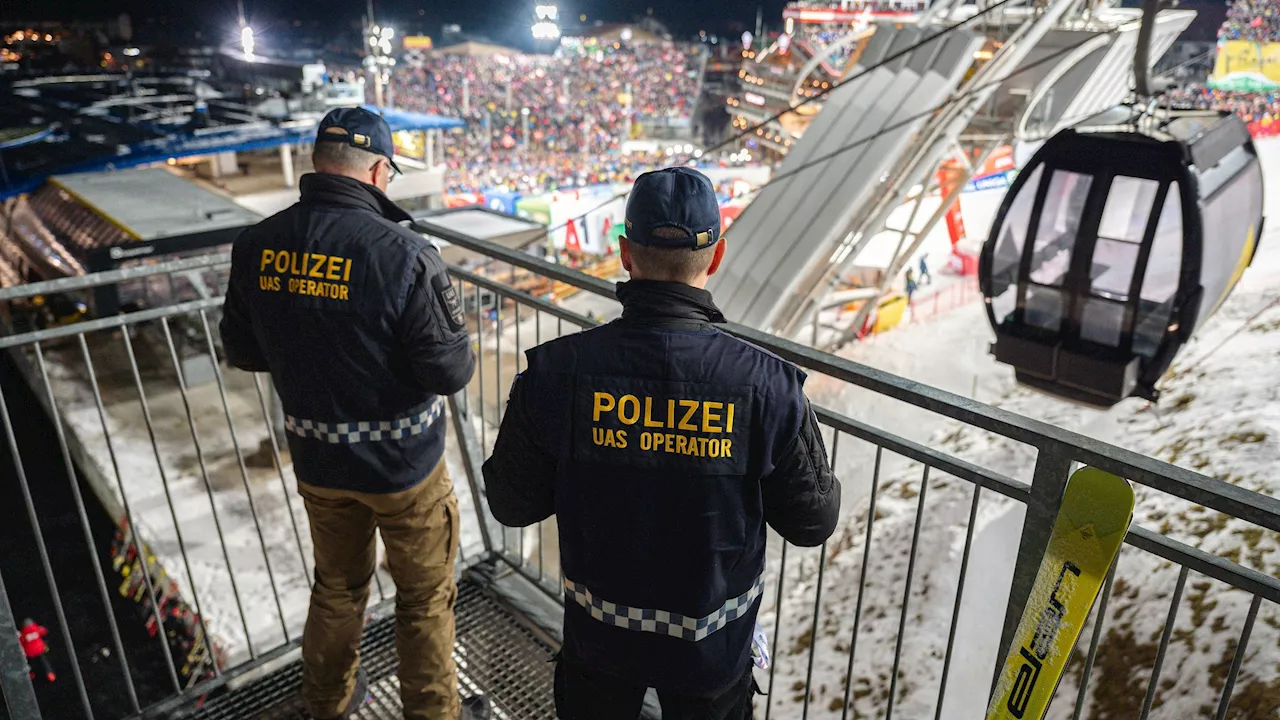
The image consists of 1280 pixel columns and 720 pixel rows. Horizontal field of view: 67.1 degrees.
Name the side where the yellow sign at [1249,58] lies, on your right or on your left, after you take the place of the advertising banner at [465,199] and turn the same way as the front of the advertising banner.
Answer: on your left

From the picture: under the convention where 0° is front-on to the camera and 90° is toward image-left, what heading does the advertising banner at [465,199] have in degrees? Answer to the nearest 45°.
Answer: approximately 0°

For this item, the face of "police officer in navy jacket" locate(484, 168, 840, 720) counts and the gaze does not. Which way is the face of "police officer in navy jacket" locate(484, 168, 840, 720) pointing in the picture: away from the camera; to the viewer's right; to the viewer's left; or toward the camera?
away from the camera

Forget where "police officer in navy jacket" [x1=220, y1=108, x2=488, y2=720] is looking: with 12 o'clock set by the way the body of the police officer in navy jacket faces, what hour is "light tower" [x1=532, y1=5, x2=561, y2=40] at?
The light tower is roughly at 11 o'clock from the police officer in navy jacket.

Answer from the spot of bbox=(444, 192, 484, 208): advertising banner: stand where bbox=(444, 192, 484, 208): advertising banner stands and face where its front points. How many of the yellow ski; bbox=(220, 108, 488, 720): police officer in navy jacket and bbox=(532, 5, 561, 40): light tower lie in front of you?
2

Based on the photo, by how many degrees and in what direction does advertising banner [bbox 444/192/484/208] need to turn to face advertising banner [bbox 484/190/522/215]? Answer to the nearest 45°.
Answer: approximately 45° to its left

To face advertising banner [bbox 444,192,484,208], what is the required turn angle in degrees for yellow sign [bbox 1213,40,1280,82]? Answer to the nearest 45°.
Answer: approximately 45° to its right

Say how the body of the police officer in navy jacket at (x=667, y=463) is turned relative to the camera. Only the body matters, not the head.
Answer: away from the camera
